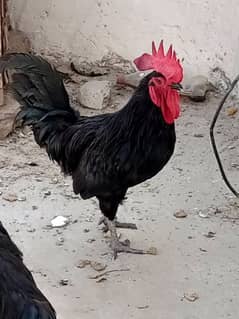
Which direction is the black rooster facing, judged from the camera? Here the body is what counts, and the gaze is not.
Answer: to the viewer's right

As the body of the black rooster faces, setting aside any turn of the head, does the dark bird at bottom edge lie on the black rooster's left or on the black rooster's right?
on the black rooster's right
